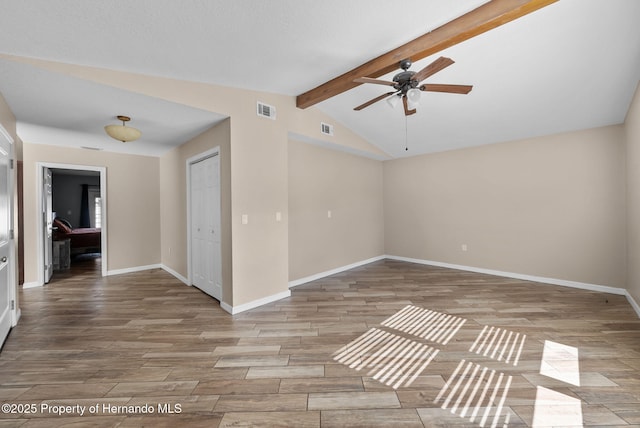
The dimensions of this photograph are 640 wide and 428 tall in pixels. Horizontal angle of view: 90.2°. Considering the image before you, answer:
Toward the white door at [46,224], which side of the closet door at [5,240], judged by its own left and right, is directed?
left

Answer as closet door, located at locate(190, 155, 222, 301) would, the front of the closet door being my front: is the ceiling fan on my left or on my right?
on my left

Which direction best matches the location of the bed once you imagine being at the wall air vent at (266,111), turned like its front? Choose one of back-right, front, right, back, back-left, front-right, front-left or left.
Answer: back

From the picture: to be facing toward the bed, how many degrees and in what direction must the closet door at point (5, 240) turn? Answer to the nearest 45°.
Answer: approximately 90° to its left

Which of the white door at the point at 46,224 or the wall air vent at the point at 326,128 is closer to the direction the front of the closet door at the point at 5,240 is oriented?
the wall air vent

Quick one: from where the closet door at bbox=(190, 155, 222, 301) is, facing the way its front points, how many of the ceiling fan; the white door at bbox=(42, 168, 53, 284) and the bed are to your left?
1

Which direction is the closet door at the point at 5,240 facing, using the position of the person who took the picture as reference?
facing to the right of the viewer
